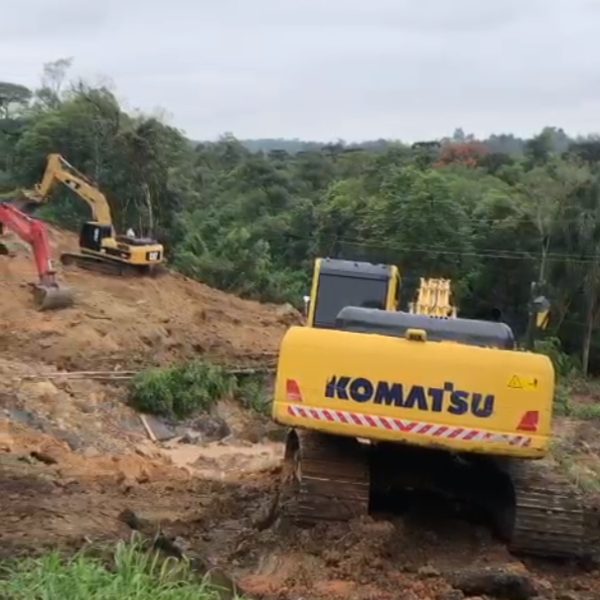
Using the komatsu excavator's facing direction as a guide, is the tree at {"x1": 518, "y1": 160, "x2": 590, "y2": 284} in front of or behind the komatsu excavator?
in front

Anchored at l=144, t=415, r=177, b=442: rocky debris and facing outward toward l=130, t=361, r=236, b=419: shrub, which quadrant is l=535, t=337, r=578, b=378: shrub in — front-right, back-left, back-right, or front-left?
front-right

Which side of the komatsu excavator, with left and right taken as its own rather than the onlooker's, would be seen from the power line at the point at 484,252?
front

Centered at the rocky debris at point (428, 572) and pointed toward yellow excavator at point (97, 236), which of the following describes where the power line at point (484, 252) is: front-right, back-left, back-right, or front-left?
front-right

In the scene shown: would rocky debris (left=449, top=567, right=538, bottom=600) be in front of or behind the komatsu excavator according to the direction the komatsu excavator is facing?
behind

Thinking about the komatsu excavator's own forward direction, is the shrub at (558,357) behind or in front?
in front

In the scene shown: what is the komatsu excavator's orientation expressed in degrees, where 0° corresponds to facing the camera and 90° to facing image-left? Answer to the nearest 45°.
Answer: approximately 180°

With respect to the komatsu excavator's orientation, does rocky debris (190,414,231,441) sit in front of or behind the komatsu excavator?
in front
